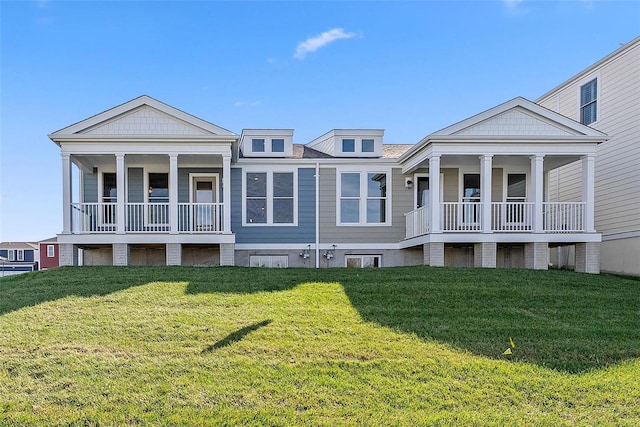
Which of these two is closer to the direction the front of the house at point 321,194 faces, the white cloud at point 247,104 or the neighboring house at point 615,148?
the neighboring house

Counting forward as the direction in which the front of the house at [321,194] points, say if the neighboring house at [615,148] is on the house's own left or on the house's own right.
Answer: on the house's own left

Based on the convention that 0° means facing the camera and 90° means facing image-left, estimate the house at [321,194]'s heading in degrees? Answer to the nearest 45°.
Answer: approximately 0°

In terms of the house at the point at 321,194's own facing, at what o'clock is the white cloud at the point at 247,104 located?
The white cloud is roughly at 5 o'clock from the house.

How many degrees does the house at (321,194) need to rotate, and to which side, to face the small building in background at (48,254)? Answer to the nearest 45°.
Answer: approximately 135° to its right

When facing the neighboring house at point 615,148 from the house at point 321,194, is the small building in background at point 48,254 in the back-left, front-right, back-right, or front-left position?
back-left
